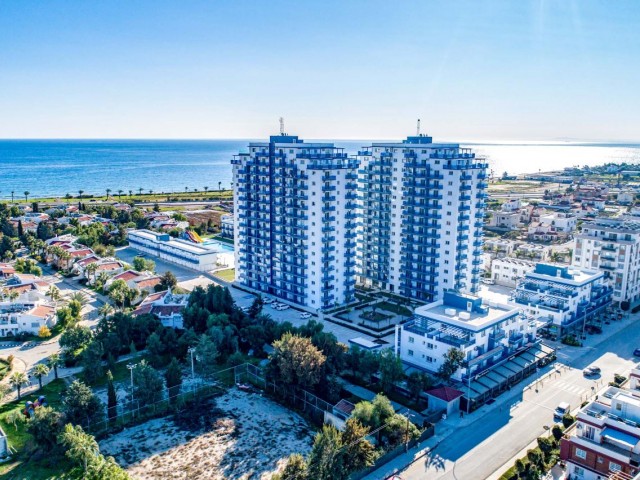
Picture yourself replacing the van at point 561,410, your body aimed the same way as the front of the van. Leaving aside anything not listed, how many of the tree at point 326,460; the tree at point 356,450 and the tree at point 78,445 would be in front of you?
3

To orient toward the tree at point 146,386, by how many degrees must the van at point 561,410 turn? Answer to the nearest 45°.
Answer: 0° — it already faces it

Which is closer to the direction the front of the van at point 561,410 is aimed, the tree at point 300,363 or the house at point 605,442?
the tree

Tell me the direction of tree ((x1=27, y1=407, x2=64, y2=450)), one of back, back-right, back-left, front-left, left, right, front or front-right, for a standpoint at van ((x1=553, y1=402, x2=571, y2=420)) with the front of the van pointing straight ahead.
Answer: front

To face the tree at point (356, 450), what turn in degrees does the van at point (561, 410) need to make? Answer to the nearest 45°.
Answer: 0° — it already faces it

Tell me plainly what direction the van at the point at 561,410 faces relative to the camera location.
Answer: facing the viewer and to the left of the viewer

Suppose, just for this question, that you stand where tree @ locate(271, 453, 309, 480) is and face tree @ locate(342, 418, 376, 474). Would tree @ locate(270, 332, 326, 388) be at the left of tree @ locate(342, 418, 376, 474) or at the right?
left

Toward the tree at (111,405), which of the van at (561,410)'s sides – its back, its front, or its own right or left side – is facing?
front

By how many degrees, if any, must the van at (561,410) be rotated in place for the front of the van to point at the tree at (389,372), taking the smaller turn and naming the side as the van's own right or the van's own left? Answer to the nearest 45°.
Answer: approximately 45° to the van's own right

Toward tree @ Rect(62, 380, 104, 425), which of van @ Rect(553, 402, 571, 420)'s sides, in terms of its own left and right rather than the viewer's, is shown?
front

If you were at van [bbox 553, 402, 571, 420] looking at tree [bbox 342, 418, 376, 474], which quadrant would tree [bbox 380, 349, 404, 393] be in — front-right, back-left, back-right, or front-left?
front-right

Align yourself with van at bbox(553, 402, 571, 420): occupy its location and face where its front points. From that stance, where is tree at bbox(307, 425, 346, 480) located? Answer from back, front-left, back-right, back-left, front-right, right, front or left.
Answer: front

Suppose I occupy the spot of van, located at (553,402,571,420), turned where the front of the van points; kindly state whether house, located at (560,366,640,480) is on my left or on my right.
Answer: on my left

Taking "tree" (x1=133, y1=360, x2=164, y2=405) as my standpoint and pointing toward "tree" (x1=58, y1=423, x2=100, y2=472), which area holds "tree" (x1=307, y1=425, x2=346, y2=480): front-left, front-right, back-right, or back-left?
front-left

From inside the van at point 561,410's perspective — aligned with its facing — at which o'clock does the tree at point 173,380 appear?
The tree is roughly at 1 o'clock from the van.

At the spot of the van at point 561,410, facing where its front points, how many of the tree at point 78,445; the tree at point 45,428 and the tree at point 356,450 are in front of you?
3

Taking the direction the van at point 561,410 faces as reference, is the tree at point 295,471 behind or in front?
in front
